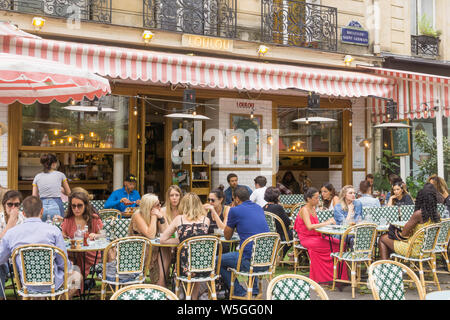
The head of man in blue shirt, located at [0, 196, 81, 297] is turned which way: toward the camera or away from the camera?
away from the camera

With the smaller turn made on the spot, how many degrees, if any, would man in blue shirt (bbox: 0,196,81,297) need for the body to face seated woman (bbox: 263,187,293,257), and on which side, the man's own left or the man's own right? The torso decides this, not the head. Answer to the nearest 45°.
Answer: approximately 45° to the man's own right

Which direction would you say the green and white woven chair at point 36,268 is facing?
away from the camera

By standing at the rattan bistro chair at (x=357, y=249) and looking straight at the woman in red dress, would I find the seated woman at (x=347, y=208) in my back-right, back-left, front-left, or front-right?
front-right

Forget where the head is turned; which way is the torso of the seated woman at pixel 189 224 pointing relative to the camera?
away from the camera

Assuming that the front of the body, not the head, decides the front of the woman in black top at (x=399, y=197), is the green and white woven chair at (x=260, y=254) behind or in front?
in front

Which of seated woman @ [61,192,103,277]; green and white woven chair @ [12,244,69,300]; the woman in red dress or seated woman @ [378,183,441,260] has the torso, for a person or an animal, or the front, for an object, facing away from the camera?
the green and white woven chair

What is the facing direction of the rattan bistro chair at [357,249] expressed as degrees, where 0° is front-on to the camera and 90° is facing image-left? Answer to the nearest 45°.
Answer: approximately 135°

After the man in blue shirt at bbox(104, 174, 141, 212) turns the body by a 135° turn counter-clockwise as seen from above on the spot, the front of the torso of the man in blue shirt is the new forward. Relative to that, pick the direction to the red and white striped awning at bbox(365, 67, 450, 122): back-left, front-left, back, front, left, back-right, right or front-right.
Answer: right

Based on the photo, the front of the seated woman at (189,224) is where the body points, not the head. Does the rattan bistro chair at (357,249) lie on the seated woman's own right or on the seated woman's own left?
on the seated woman's own right

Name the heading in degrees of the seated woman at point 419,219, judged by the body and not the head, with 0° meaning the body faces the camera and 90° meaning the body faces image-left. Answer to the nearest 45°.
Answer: approximately 90°

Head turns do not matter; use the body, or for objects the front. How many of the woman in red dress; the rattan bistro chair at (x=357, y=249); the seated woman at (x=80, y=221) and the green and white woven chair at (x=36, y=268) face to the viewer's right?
1

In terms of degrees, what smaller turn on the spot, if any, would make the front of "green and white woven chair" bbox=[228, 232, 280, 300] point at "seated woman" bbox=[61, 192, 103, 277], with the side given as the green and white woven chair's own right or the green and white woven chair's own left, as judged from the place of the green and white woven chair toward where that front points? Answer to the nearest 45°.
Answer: approximately 45° to the green and white woven chair's own left
